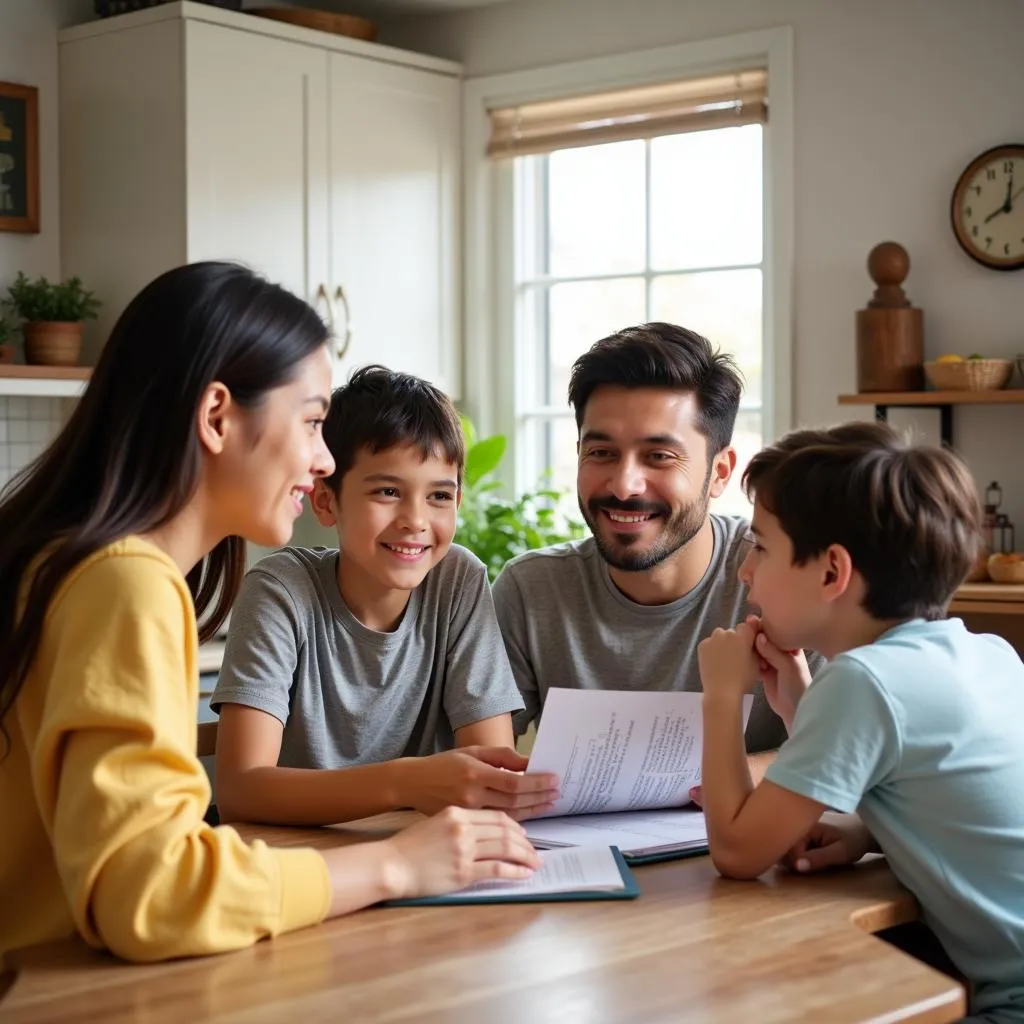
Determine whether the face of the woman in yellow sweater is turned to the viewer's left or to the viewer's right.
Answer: to the viewer's right

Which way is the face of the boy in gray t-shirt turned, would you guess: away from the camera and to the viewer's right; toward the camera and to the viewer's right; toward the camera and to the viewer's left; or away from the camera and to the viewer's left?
toward the camera and to the viewer's right

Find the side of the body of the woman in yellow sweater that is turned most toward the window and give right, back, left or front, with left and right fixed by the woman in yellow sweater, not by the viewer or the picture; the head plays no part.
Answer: left

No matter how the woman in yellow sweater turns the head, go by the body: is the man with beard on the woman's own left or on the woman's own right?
on the woman's own left

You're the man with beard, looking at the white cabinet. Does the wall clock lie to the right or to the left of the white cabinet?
right

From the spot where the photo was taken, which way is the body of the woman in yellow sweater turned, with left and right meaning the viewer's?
facing to the right of the viewer

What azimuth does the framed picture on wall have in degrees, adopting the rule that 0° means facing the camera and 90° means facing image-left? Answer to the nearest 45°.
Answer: approximately 315°

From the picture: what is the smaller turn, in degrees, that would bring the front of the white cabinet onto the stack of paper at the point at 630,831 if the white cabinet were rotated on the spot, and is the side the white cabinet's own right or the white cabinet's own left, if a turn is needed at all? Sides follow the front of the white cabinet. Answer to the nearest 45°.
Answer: approximately 45° to the white cabinet's own right

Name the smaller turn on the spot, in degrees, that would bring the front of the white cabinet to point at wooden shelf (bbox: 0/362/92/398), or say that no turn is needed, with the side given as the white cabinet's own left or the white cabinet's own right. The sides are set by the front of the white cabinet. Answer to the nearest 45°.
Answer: approximately 90° to the white cabinet's own right

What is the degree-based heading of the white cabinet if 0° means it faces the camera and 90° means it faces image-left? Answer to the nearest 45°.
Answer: approximately 315°
